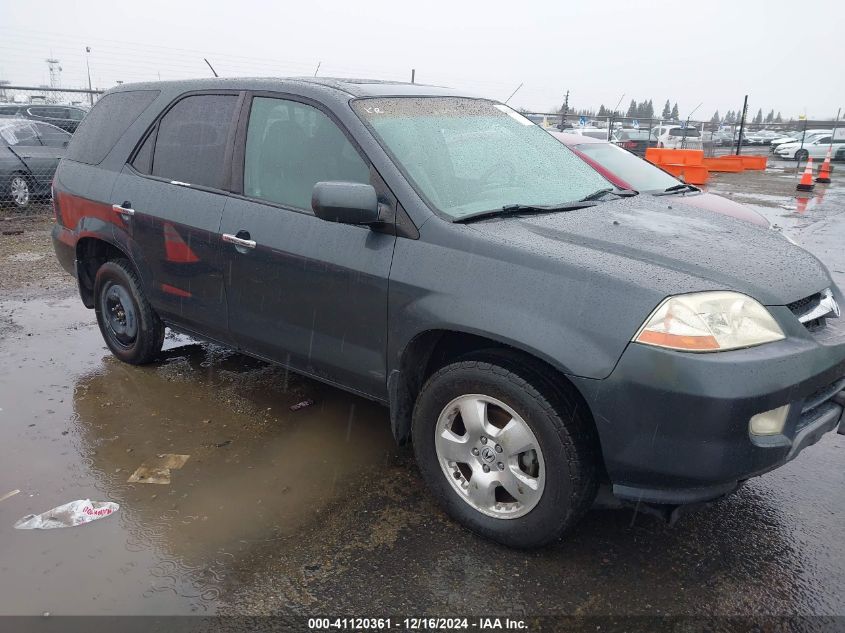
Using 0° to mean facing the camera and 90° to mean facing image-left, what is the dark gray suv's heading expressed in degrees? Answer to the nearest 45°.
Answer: approximately 315°

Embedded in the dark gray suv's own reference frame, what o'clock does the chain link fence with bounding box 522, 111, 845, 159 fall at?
The chain link fence is roughly at 8 o'clock from the dark gray suv.

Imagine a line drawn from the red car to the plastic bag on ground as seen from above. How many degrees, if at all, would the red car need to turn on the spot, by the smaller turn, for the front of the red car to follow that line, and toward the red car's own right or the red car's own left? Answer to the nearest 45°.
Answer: approximately 45° to the red car's own right

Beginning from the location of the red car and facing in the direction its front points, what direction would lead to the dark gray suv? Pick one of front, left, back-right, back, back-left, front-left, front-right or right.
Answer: front-right

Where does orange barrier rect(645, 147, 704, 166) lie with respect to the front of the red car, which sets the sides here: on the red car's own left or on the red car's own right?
on the red car's own left

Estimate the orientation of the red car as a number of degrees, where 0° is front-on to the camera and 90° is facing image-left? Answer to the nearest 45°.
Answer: approximately 315°

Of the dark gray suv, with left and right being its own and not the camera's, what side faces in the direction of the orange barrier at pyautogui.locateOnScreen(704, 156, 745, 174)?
left

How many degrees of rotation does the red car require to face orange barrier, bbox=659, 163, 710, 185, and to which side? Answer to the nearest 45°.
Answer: approximately 135° to its left

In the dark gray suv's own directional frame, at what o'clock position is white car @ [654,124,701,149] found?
The white car is roughly at 8 o'clock from the dark gray suv.
